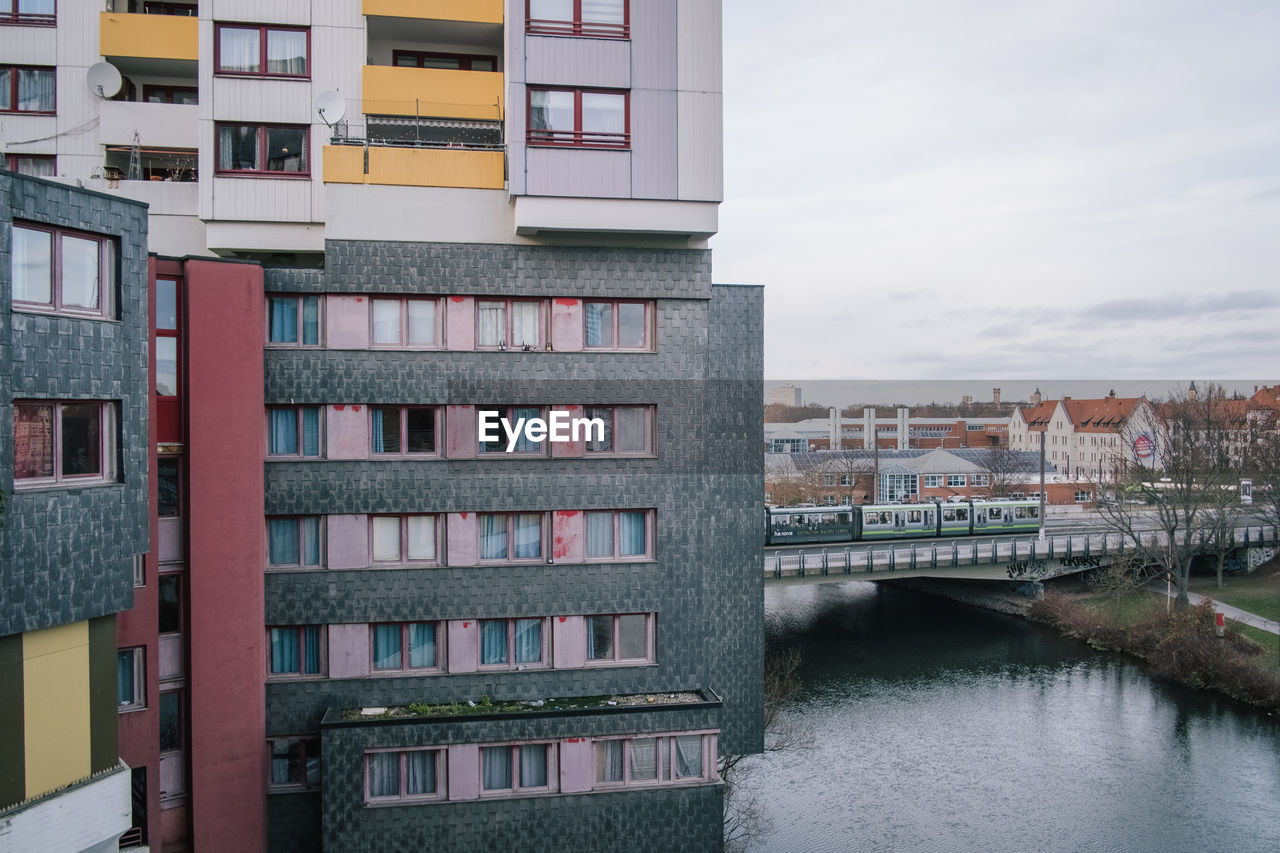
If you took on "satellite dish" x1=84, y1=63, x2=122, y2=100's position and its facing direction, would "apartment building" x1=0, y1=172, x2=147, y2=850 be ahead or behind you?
ahead

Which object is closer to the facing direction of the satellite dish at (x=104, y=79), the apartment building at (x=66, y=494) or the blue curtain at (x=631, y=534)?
the apartment building

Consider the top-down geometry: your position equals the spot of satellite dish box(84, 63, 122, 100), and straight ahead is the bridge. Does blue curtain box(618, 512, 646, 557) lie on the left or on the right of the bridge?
right

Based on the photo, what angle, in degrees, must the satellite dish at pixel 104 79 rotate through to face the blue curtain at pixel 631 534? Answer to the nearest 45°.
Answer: approximately 45° to its left

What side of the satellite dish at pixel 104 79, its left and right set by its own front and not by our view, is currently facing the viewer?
front

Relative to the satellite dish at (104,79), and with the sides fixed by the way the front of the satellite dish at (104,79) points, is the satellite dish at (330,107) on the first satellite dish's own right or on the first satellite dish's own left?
on the first satellite dish's own left
